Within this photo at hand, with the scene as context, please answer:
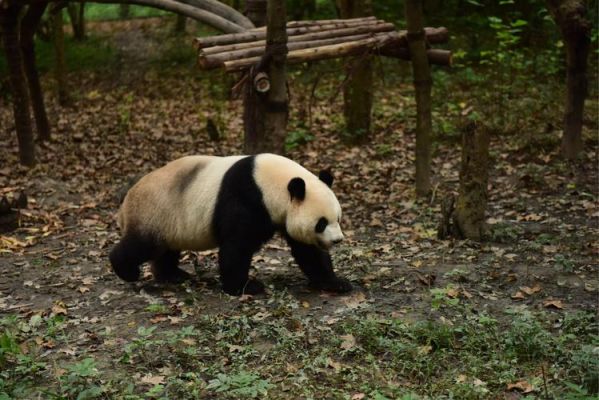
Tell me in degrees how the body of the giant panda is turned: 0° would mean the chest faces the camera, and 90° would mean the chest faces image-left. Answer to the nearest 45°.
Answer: approximately 270°

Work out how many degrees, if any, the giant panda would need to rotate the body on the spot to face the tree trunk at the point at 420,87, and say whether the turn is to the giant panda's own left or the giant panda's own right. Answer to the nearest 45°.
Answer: approximately 45° to the giant panda's own left

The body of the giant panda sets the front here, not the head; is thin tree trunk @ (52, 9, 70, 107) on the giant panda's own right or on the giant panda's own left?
on the giant panda's own left

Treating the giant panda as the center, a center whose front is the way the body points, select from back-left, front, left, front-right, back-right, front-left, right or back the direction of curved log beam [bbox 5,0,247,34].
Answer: left

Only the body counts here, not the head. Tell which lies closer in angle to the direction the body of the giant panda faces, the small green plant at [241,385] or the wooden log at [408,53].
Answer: the wooden log

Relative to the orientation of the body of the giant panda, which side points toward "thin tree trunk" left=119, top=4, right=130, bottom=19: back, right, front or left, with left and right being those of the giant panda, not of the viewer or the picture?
left

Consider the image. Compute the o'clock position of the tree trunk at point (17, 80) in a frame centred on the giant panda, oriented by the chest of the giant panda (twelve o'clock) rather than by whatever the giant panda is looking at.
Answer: The tree trunk is roughly at 8 o'clock from the giant panda.

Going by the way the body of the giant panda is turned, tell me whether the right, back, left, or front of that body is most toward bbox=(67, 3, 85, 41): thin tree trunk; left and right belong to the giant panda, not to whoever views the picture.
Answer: left

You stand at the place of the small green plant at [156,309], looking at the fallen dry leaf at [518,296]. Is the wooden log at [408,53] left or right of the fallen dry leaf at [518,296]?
left

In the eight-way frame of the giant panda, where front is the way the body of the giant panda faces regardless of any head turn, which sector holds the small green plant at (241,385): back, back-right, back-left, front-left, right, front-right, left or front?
right
